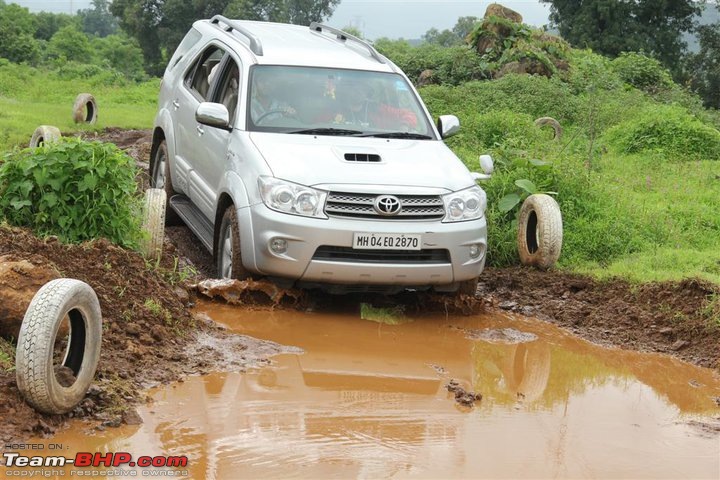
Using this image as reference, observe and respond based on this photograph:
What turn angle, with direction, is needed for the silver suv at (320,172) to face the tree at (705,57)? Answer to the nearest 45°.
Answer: approximately 90° to its left

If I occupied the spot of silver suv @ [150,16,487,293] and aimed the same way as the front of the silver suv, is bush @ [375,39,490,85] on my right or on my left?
on my left

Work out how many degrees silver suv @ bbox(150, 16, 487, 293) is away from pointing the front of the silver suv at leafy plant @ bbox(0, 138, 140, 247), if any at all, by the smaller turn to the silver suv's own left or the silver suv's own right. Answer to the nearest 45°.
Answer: approximately 135° to the silver suv's own right

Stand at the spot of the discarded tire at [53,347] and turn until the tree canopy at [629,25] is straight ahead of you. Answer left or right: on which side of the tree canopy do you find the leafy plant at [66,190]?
left

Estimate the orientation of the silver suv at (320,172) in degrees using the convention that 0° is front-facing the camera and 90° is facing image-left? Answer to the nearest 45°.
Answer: approximately 315°

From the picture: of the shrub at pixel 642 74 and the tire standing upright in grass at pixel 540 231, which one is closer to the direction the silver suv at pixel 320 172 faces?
the tire standing upright in grass

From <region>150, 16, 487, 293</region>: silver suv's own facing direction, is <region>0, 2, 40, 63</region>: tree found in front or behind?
behind

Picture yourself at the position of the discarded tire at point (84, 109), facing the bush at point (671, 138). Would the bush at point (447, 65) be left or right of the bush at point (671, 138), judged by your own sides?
left

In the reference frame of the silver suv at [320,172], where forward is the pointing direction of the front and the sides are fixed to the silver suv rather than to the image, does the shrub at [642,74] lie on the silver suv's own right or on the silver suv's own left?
on the silver suv's own left

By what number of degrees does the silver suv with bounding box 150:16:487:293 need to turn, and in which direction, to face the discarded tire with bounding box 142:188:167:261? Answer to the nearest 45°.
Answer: approximately 135° to its right
